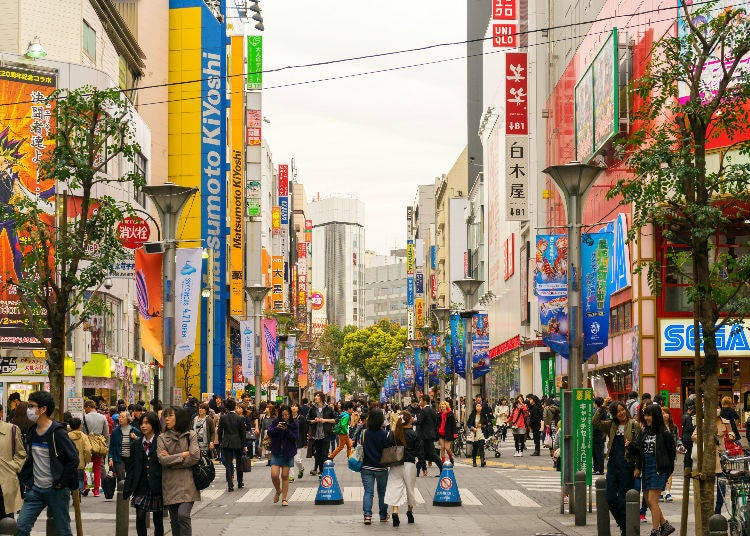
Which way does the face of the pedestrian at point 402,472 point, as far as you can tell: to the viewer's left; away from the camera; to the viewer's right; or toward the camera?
away from the camera

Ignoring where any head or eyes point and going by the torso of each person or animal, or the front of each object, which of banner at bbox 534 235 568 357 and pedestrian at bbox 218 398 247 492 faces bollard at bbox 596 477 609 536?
the banner

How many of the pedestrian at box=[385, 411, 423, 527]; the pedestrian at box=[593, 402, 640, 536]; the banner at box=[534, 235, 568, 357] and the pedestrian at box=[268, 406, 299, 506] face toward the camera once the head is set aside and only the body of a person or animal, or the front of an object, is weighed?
3

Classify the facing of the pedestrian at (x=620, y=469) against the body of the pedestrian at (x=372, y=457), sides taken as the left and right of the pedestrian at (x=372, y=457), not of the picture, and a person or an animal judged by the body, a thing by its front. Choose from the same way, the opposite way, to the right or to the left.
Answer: the opposite way

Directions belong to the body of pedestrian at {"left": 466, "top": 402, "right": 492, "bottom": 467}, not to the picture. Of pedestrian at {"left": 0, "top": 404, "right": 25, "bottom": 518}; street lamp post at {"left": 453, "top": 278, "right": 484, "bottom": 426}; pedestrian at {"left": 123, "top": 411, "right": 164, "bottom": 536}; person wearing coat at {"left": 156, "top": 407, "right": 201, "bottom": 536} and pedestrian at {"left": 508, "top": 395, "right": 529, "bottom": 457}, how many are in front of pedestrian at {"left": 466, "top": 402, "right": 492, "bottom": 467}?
3

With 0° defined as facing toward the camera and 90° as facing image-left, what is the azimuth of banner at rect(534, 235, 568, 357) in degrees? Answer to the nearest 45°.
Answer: approximately 0°

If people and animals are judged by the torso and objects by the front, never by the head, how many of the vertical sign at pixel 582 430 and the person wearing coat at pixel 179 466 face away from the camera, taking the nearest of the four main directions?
0
